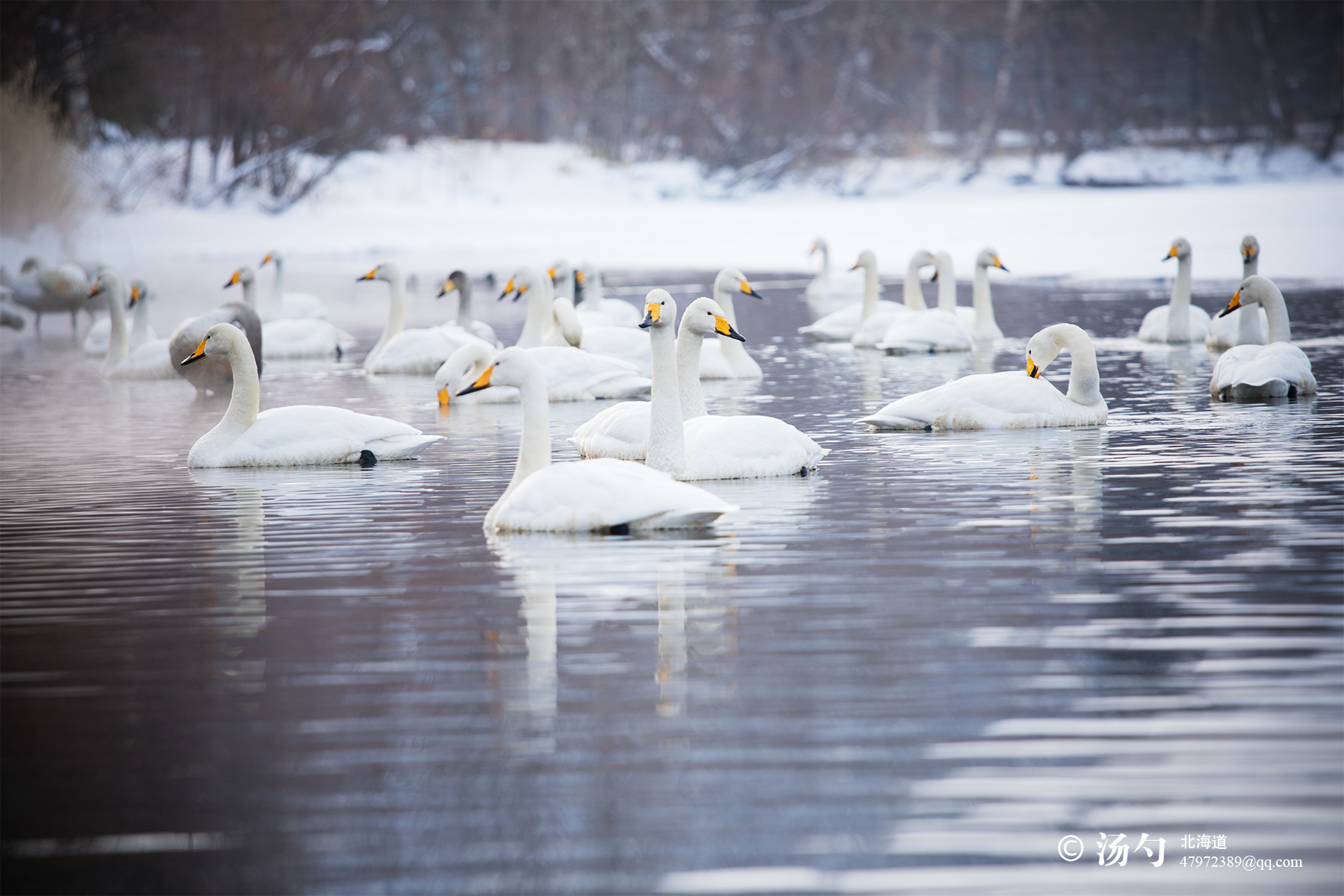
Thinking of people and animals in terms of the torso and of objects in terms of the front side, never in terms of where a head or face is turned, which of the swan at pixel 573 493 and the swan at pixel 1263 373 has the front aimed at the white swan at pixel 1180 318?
the swan at pixel 1263 373

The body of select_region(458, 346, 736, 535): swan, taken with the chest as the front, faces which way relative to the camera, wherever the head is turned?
to the viewer's left

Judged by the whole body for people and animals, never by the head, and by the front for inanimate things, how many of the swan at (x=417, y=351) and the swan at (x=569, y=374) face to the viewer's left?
2

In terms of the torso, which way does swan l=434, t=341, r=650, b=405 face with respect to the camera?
to the viewer's left

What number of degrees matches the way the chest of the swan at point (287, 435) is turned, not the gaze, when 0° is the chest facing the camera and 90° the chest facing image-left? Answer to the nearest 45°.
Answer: approximately 90°

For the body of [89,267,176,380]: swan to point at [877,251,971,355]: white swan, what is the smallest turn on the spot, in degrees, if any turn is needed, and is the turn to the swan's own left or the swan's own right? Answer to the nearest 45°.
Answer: approximately 180°

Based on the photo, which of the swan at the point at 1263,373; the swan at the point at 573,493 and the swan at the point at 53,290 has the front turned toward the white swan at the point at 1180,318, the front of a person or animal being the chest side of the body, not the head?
the swan at the point at 1263,373

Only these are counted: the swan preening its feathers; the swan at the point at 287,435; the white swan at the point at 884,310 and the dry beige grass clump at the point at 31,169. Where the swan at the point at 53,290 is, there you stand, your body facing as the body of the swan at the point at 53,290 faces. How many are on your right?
1

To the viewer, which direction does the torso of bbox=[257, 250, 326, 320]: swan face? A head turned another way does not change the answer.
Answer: to the viewer's left
